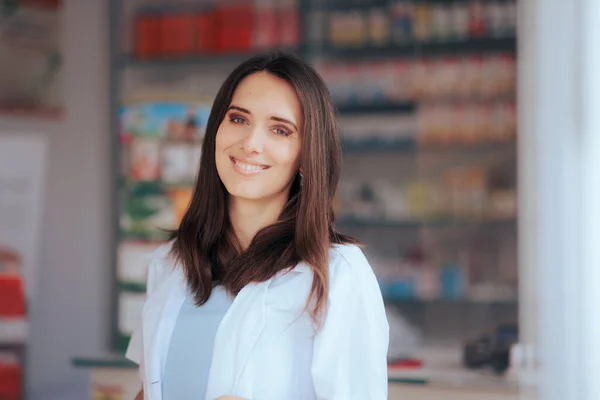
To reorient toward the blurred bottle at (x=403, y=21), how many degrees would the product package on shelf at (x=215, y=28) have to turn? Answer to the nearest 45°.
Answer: approximately 90° to its left

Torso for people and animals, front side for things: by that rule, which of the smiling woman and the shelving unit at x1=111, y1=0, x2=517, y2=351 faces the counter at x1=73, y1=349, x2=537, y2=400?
the shelving unit

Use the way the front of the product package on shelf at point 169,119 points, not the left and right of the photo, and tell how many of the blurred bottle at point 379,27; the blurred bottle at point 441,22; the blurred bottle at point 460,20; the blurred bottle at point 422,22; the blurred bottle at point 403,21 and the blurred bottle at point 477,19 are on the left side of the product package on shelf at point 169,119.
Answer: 6

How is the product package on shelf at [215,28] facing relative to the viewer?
toward the camera

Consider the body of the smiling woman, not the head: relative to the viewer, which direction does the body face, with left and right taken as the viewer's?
facing the viewer and to the left of the viewer

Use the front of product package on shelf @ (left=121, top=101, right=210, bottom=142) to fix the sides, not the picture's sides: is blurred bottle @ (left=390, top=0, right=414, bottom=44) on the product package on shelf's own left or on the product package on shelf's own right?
on the product package on shelf's own left

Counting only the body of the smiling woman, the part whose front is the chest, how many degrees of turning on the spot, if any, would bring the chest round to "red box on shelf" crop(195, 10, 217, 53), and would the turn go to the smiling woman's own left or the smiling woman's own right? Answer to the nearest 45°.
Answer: approximately 135° to the smiling woman's own right

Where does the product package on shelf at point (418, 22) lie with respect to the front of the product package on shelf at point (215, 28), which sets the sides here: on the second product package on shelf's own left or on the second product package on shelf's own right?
on the second product package on shelf's own left

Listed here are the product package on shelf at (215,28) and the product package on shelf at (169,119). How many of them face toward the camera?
2

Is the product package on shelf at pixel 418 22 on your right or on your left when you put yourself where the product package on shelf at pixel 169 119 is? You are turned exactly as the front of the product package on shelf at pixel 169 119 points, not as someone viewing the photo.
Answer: on your left

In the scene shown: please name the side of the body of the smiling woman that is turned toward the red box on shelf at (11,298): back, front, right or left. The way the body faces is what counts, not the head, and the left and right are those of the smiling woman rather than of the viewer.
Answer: right

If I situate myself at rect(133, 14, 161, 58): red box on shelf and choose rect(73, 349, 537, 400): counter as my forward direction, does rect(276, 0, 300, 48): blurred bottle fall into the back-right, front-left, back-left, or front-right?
front-left

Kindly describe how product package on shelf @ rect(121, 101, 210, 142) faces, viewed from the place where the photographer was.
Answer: facing the viewer

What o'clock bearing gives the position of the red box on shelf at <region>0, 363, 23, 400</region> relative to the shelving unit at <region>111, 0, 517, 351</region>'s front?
The red box on shelf is roughly at 3 o'clock from the shelving unit.

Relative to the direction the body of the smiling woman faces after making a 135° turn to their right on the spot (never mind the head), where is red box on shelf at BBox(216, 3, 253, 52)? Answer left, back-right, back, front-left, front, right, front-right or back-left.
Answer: front

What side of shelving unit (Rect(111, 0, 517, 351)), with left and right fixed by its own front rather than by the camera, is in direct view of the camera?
front

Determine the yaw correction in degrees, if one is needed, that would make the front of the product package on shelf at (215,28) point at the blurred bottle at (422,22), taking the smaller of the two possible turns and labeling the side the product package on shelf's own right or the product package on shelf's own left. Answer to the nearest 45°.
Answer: approximately 90° to the product package on shelf's own left
